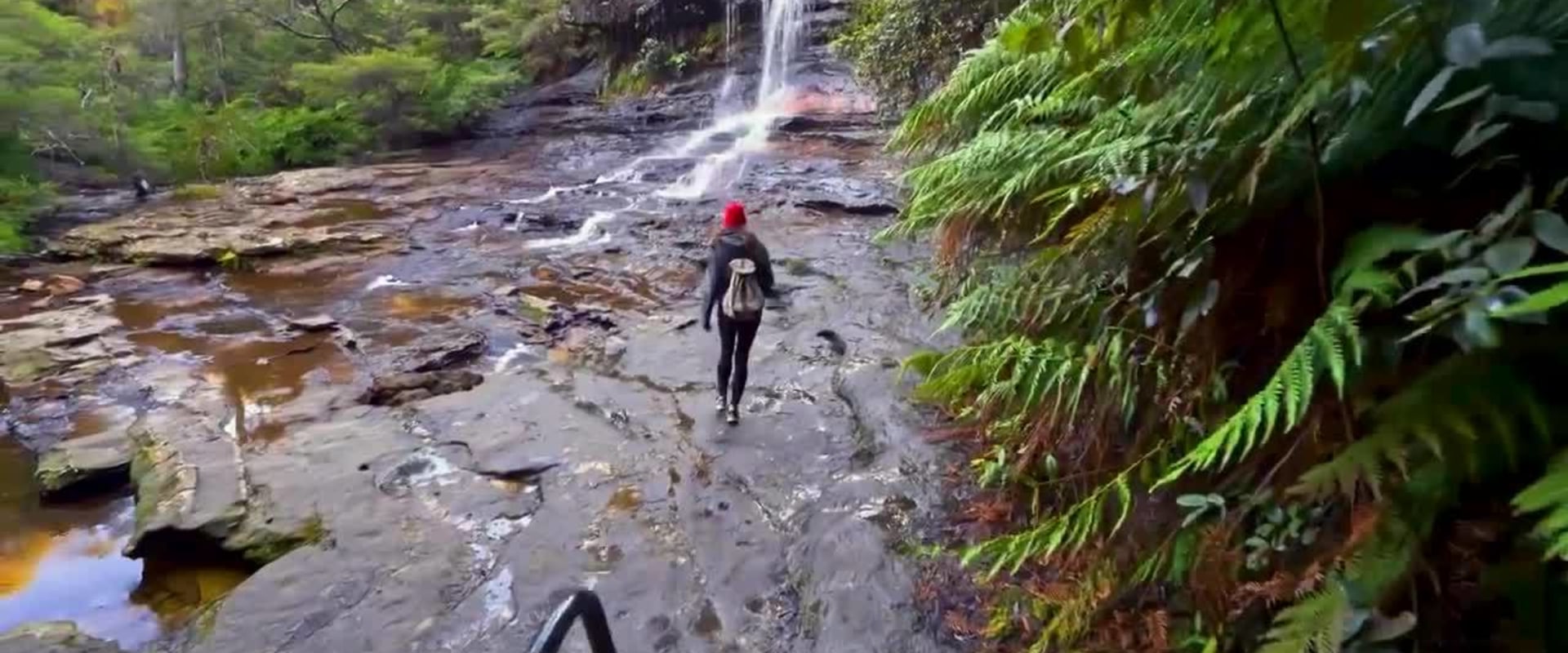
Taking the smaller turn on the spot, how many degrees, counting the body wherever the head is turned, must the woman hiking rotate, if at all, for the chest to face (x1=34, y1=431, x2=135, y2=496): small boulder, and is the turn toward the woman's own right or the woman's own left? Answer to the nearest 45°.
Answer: approximately 90° to the woman's own left

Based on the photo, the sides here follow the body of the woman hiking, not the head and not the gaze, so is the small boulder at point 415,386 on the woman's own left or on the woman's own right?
on the woman's own left

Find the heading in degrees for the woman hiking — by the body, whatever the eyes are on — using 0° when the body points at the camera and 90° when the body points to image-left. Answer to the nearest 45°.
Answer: approximately 180°

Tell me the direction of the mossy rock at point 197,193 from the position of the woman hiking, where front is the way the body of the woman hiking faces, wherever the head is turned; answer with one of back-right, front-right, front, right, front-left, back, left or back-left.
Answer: front-left

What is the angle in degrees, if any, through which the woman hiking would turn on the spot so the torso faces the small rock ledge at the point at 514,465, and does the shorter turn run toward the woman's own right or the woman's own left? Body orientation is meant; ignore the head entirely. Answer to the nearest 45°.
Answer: approximately 90° to the woman's own left

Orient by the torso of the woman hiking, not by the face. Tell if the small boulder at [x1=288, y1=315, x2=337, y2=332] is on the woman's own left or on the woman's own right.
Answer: on the woman's own left

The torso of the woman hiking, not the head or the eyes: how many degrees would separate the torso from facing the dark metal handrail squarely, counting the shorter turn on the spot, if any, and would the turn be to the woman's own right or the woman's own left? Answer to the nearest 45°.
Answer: approximately 180°

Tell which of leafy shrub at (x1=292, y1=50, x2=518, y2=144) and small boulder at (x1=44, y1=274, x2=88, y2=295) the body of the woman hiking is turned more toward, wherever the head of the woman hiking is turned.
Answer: the leafy shrub

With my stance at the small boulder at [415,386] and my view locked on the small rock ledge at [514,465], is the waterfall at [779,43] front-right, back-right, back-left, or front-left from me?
back-left

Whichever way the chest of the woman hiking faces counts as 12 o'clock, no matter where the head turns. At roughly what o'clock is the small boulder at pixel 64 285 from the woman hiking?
The small boulder is roughly at 10 o'clock from the woman hiking.

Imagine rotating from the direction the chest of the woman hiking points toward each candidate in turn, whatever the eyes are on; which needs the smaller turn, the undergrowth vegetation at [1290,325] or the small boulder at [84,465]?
the small boulder

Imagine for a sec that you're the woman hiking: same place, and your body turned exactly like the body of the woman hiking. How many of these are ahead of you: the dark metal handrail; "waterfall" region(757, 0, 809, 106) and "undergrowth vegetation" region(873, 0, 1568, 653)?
1

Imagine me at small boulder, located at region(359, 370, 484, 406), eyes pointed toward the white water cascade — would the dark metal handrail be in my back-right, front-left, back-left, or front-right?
back-right
